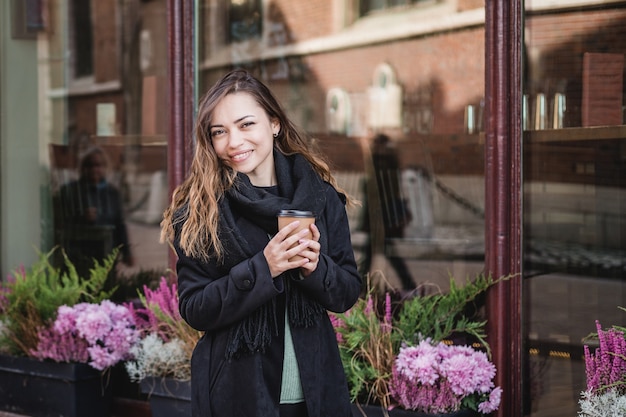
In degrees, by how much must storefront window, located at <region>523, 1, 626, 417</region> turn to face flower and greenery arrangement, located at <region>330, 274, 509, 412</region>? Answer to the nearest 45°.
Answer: approximately 45° to its right

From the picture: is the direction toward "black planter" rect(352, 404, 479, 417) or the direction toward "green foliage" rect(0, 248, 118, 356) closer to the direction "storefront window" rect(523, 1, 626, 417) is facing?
the black planter

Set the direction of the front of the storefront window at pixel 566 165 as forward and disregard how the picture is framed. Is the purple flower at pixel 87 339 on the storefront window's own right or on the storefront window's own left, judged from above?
on the storefront window's own right

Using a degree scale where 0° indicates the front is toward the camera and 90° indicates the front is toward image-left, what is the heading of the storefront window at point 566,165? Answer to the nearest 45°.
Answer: approximately 0°

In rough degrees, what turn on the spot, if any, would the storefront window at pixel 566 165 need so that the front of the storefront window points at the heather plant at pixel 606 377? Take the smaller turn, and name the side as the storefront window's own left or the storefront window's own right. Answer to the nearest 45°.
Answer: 0° — it already faces it

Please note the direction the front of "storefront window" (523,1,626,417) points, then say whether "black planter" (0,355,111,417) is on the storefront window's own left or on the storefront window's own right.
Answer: on the storefront window's own right

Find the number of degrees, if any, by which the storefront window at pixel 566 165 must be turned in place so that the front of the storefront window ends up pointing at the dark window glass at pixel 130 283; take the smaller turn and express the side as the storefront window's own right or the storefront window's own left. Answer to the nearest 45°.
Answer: approximately 90° to the storefront window's own right

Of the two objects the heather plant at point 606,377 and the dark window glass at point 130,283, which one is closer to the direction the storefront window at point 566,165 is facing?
the heather plant
